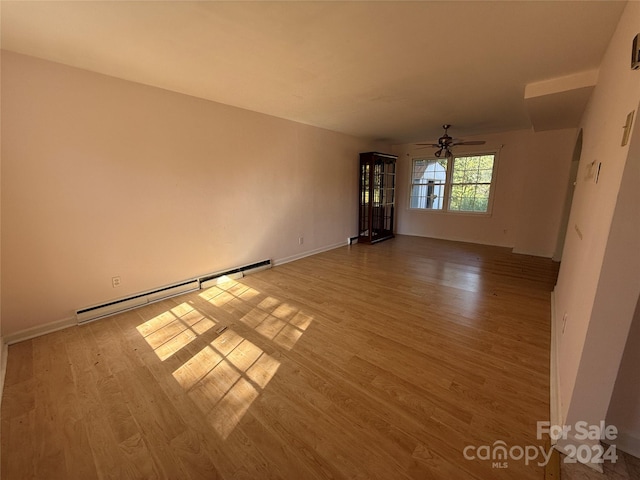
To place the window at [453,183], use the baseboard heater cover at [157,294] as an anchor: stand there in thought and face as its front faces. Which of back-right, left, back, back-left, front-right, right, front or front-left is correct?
front-left

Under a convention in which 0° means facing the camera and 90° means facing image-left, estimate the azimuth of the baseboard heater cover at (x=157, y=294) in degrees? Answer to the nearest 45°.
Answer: approximately 315°

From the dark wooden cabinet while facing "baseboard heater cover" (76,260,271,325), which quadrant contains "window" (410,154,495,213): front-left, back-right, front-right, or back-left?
back-left

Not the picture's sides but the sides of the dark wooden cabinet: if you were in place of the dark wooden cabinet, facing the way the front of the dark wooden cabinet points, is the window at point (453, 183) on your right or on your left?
on your left

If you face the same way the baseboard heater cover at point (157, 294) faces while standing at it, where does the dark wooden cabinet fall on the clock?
The dark wooden cabinet is roughly at 10 o'clock from the baseboard heater cover.

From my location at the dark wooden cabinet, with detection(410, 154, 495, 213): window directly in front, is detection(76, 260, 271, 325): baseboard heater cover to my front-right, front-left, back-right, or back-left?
back-right

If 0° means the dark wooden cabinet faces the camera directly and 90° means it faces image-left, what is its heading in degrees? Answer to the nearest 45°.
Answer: approximately 315°

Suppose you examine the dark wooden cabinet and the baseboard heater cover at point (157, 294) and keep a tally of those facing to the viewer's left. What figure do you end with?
0
